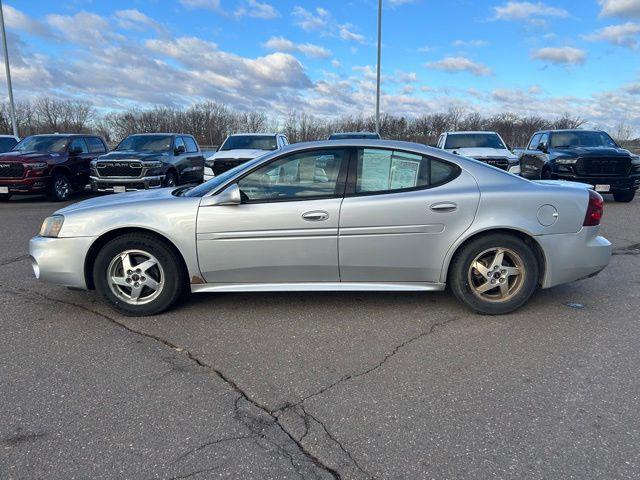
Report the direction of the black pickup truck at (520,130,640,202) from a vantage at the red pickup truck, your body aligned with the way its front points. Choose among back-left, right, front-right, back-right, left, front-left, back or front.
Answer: left

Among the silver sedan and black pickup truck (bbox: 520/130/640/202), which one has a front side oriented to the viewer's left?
the silver sedan

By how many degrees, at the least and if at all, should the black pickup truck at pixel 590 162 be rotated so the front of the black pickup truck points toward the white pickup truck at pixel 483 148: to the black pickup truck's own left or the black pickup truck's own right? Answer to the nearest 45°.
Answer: approximately 135° to the black pickup truck's own right

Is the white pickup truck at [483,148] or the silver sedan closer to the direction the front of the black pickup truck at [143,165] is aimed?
the silver sedan

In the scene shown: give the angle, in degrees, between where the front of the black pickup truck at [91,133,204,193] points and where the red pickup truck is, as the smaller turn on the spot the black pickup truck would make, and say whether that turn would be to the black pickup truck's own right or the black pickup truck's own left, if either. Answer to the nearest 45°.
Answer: approximately 90° to the black pickup truck's own right

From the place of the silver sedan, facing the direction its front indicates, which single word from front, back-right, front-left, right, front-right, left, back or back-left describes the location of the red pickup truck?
front-right

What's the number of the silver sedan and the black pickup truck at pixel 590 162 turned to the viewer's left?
1

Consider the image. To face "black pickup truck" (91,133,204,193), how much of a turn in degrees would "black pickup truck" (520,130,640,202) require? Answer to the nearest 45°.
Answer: approximately 90° to its right

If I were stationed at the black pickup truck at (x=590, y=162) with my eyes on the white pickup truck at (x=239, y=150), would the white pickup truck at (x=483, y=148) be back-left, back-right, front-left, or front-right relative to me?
front-right

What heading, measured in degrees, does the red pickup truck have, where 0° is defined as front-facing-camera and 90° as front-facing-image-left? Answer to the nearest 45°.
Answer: approximately 45°

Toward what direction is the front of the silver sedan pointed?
to the viewer's left

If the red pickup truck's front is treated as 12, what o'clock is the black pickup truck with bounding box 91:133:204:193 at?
The black pickup truck is roughly at 9 o'clock from the red pickup truck.

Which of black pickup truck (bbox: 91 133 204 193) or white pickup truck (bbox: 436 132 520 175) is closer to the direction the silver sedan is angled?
the black pickup truck

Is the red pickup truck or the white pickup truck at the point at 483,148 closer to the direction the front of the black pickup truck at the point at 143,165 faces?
the red pickup truck

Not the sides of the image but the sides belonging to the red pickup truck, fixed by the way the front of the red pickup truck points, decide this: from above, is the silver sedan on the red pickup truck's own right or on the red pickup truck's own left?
on the red pickup truck's own left

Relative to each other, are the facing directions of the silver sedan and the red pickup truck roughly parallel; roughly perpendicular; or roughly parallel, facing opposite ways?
roughly perpendicular
